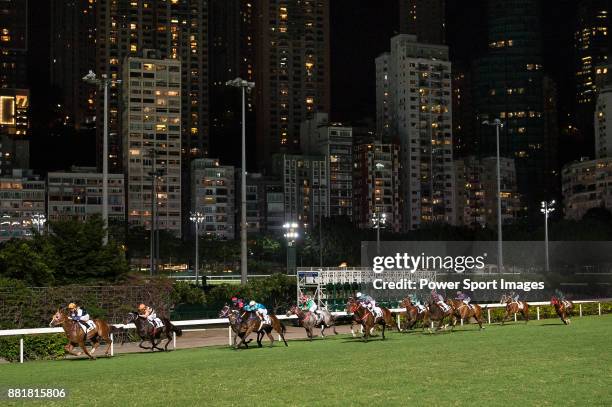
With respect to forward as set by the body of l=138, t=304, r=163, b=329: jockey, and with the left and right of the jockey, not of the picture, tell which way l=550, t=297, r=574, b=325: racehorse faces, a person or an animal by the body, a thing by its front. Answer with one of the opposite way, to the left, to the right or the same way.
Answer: the same way

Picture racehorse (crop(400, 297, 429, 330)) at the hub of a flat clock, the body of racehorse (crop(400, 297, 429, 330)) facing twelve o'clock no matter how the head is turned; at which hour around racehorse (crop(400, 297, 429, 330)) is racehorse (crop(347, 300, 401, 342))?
racehorse (crop(347, 300, 401, 342)) is roughly at 11 o'clock from racehorse (crop(400, 297, 429, 330)).

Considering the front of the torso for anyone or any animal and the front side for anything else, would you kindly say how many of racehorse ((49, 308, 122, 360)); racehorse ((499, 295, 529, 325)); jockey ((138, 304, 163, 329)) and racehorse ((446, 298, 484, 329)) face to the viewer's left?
4

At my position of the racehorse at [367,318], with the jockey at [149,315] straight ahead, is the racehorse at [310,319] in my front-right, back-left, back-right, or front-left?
front-right

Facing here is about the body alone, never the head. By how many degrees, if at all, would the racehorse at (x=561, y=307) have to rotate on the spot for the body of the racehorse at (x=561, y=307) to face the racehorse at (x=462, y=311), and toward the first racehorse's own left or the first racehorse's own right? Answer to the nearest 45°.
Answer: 0° — it already faces it

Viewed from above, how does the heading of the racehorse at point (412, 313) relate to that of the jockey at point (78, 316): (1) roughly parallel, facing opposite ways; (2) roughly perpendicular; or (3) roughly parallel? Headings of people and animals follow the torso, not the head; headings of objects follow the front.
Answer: roughly parallel

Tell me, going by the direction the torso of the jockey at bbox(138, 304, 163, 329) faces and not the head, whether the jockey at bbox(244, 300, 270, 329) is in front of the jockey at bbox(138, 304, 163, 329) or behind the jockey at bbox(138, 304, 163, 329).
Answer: behind

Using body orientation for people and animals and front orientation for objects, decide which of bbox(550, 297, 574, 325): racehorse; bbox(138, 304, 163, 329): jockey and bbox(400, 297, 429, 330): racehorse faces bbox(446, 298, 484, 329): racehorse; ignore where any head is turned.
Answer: bbox(550, 297, 574, 325): racehorse

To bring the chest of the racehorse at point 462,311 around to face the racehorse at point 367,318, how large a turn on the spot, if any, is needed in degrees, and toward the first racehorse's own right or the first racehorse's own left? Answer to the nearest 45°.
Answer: approximately 45° to the first racehorse's own left

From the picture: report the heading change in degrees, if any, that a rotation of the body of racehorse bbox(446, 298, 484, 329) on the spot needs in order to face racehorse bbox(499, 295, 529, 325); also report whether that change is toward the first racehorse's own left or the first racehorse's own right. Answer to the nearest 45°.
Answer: approximately 135° to the first racehorse's own right

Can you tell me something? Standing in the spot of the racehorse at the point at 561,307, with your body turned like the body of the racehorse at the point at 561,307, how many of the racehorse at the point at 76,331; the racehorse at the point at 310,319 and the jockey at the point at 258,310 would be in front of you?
3

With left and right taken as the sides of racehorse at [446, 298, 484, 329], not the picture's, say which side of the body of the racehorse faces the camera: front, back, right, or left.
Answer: left

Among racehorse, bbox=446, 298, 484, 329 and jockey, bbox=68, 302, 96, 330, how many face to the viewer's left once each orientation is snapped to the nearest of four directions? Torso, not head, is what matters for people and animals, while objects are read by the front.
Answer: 2

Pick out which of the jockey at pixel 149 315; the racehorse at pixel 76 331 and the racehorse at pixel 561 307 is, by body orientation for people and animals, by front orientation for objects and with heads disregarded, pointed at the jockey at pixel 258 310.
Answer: the racehorse at pixel 561 307

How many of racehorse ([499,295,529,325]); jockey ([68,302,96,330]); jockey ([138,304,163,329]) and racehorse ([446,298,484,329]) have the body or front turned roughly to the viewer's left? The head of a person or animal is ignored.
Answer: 4

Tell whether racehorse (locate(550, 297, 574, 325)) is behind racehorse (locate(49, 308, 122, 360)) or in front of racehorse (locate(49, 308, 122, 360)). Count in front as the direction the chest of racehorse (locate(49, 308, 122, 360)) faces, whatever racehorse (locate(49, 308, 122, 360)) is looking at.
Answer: behind

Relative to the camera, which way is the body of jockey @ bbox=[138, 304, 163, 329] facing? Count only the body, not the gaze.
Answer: to the viewer's left
